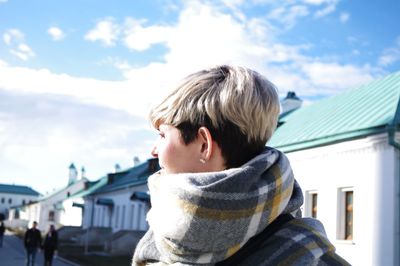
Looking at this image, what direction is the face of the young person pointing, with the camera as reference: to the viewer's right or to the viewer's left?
to the viewer's left

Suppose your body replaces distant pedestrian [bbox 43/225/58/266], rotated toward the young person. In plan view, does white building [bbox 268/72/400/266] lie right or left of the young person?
left

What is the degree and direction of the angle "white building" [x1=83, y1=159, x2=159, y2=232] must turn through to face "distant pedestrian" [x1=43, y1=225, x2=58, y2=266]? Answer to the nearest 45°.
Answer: approximately 45° to its left

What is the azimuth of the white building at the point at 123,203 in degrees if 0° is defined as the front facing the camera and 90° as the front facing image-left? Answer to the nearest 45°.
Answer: approximately 45°

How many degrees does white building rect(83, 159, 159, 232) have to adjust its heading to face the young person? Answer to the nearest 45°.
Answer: approximately 45° to its left
